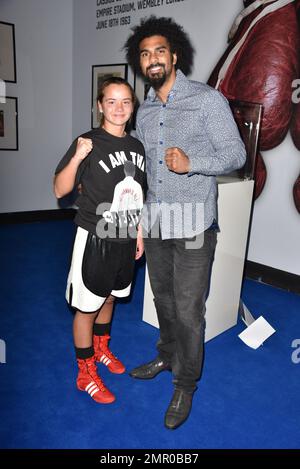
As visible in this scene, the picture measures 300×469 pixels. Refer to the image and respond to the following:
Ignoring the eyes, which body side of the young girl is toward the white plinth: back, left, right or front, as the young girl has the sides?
left

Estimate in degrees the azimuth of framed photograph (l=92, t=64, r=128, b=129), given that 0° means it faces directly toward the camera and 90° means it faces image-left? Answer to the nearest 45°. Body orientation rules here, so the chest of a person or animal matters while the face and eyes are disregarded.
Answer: approximately 45°

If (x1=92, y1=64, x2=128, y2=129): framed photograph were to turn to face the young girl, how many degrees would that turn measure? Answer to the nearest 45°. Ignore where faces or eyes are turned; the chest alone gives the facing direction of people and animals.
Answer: approximately 45° to its left

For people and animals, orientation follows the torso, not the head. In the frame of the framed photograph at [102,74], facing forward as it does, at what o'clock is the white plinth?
The white plinth is roughly at 10 o'clock from the framed photograph.

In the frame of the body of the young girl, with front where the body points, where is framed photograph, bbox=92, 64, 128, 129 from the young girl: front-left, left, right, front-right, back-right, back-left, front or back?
back-left

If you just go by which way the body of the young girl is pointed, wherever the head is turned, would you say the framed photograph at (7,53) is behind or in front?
behind

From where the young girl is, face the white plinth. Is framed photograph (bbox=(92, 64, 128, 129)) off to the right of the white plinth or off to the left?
left

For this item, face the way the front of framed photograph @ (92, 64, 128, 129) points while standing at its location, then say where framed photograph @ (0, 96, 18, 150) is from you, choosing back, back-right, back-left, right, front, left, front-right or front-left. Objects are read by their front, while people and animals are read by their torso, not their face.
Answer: front-right
